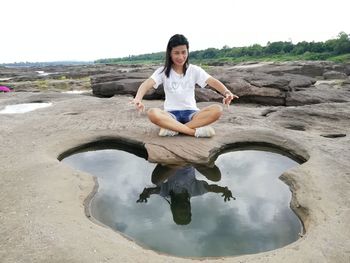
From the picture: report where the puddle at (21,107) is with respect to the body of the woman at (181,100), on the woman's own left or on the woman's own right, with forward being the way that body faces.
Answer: on the woman's own right

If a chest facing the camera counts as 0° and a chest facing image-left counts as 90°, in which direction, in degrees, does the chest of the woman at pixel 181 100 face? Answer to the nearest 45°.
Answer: approximately 0°
